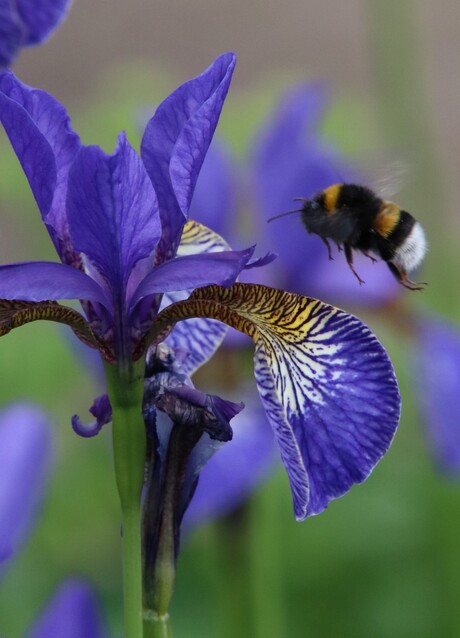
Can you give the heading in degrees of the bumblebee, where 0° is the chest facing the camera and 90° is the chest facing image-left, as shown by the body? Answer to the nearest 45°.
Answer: approximately 90°

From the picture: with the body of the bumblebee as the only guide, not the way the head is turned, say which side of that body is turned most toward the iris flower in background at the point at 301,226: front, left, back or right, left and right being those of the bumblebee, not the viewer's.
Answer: right

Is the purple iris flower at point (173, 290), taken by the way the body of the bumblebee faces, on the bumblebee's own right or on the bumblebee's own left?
on the bumblebee's own left

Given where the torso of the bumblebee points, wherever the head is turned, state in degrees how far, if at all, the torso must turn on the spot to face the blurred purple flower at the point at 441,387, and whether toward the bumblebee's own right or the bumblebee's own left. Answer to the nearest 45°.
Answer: approximately 135° to the bumblebee's own right

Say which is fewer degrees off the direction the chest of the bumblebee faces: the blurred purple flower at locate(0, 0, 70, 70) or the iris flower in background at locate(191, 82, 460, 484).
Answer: the blurred purple flower

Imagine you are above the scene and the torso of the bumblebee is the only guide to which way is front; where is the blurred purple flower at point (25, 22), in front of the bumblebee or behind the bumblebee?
in front
